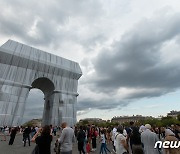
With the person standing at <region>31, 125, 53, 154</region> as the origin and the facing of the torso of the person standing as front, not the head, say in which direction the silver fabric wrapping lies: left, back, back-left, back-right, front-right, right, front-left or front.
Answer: front-right

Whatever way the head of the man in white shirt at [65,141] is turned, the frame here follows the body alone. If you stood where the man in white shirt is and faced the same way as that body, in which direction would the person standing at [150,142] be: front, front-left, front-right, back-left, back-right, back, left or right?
back-right

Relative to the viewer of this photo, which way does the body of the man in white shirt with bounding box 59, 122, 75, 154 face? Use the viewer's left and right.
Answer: facing away from the viewer and to the left of the viewer

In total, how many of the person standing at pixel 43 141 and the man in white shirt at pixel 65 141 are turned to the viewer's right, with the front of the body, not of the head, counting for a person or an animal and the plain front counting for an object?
0

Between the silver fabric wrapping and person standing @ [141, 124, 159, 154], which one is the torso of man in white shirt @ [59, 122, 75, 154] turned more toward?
the silver fabric wrapping

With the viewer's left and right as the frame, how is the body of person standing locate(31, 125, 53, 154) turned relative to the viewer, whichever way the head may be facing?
facing away from the viewer and to the left of the viewer

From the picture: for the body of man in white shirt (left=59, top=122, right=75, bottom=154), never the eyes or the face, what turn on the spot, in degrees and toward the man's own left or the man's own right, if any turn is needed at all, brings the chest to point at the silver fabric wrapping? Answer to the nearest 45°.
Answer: approximately 45° to the man's own right
